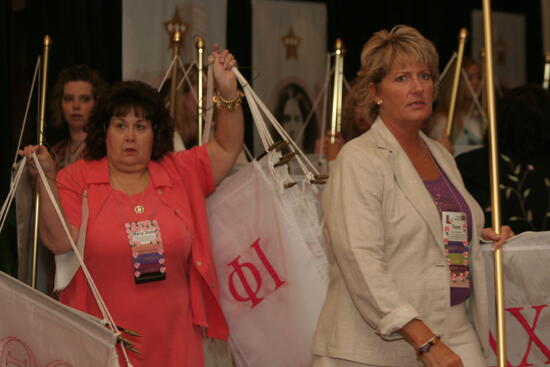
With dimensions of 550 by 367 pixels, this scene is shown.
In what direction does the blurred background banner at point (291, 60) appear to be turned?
toward the camera

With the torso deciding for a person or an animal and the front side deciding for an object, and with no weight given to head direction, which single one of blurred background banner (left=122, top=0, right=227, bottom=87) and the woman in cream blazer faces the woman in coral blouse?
the blurred background banner

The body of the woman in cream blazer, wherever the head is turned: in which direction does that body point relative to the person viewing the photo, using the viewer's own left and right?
facing the viewer and to the right of the viewer

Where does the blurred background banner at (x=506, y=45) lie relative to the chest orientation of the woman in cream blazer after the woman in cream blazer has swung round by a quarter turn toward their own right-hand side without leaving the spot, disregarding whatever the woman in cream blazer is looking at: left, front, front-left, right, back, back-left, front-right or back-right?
back-right

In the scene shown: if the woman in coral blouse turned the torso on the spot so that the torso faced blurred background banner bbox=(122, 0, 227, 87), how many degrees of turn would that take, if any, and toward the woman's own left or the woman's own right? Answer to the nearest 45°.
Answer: approximately 180°

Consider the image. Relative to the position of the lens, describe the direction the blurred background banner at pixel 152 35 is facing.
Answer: facing the viewer

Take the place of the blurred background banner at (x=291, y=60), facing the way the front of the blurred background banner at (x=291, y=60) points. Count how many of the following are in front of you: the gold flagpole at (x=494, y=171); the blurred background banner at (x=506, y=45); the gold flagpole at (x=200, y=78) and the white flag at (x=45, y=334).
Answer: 3

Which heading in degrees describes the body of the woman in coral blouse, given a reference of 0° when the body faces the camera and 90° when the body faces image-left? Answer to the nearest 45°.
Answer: approximately 0°

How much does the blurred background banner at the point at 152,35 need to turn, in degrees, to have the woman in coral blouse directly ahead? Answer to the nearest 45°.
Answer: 0° — it already faces them

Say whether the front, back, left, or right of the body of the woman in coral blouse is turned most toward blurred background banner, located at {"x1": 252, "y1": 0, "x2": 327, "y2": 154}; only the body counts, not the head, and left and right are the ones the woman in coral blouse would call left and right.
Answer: back

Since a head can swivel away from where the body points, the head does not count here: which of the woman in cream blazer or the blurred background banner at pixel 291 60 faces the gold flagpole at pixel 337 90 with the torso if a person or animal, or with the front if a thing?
the blurred background banner
